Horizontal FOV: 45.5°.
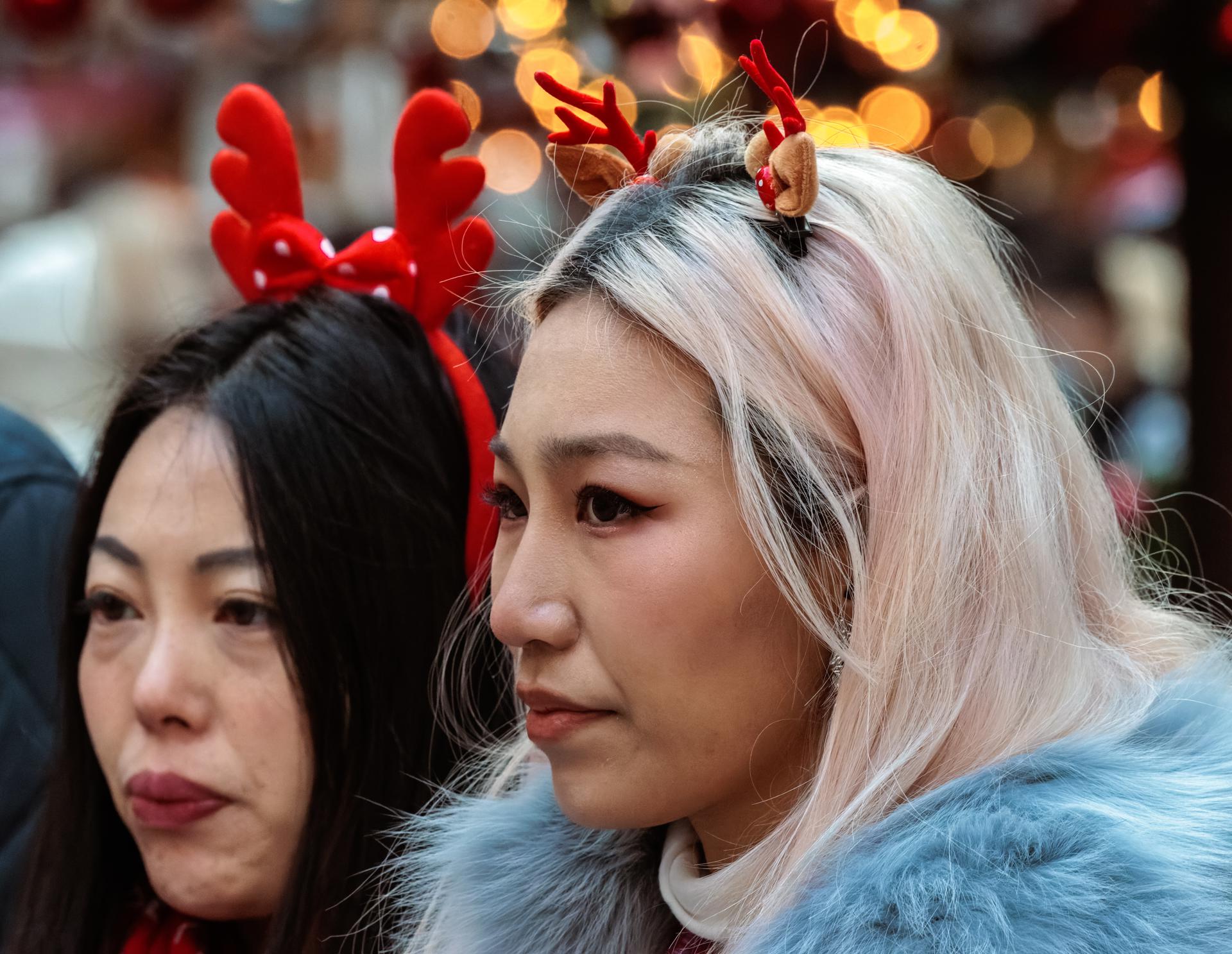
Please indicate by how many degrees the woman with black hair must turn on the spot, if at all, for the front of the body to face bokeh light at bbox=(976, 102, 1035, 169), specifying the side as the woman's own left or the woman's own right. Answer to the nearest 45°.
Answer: approximately 180°

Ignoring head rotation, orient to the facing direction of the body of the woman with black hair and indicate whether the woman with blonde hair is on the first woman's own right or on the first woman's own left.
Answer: on the first woman's own left

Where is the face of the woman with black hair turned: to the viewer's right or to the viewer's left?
to the viewer's left

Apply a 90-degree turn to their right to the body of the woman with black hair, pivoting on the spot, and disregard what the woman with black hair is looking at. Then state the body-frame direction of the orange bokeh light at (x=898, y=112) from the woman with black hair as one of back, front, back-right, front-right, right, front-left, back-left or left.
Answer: right

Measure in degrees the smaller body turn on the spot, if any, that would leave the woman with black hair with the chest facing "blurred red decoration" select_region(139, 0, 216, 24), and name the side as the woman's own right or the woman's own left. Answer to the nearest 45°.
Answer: approximately 135° to the woman's own right

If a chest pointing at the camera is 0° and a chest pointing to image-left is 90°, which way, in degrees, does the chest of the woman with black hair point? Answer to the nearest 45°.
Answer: approximately 45°

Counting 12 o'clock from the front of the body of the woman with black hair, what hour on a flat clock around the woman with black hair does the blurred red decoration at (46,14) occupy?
The blurred red decoration is roughly at 4 o'clock from the woman with black hair.

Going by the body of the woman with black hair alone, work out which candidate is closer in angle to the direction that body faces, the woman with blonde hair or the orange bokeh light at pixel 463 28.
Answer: the woman with blonde hair

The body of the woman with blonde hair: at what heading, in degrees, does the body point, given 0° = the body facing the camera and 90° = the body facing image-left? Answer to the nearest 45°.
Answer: approximately 45°

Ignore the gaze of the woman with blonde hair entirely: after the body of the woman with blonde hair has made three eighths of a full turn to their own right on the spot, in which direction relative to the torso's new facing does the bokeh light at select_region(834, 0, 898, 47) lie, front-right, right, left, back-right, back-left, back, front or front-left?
front

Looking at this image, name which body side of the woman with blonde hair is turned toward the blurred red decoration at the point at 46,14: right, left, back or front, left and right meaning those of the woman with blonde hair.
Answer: right

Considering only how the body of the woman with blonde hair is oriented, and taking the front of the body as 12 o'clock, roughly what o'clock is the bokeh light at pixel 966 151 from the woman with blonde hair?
The bokeh light is roughly at 5 o'clock from the woman with blonde hair.

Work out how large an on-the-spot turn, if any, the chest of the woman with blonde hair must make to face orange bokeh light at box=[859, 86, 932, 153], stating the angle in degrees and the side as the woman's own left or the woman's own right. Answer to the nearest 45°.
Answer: approximately 135° to the woman's own right

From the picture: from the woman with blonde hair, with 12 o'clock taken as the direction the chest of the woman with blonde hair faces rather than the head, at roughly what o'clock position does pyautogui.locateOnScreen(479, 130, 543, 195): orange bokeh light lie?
The orange bokeh light is roughly at 4 o'clock from the woman with blonde hair.
